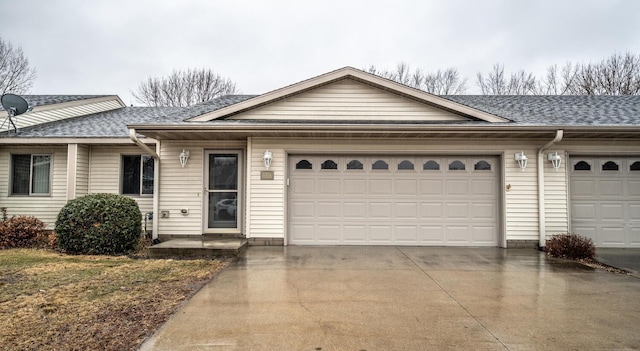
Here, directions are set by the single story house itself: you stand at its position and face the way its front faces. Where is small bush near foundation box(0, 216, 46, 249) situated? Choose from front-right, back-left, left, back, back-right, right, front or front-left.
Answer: right

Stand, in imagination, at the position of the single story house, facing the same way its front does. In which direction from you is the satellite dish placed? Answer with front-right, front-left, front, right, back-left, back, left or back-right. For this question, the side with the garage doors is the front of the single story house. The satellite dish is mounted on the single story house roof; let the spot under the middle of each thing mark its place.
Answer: right

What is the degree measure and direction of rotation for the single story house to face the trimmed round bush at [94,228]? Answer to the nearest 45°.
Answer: approximately 90° to its right

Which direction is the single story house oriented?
toward the camera
